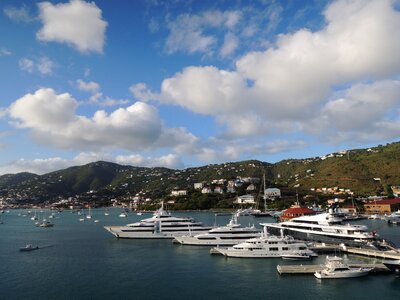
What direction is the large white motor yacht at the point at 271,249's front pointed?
to the viewer's left

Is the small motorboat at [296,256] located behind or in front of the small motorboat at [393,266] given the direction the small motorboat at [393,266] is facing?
in front

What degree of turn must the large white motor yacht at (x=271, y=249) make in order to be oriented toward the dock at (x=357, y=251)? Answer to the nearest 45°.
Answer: approximately 180°

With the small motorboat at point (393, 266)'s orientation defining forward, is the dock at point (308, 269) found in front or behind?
in front

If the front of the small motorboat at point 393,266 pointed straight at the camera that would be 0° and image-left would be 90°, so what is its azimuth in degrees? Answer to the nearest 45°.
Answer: approximately 90°
